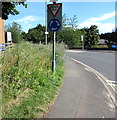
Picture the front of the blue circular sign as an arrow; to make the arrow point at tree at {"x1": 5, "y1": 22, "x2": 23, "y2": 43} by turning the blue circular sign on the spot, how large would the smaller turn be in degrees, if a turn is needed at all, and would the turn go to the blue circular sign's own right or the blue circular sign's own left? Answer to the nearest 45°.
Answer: approximately 180°

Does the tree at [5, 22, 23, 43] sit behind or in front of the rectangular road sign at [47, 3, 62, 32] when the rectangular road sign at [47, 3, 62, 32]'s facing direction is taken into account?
behind

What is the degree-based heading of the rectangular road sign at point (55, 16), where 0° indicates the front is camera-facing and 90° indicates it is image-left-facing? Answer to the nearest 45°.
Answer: approximately 0°
